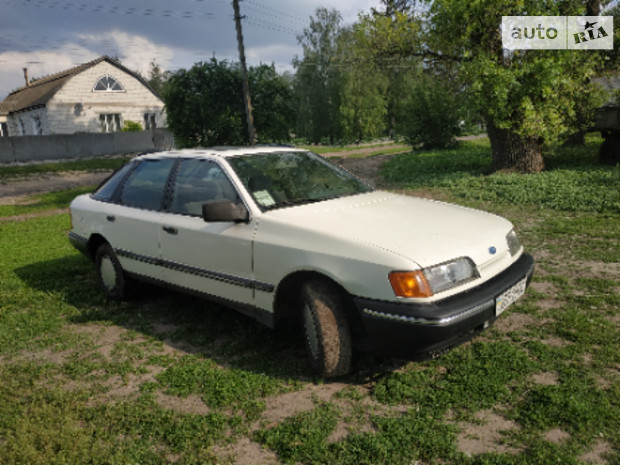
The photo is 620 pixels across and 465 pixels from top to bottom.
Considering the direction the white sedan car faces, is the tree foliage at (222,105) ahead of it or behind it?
behind

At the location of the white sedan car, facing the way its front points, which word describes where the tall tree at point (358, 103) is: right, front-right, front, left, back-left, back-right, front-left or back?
back-left

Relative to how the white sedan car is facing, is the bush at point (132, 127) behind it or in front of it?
behind

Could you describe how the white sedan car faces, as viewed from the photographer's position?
facing the viewer and to the right of the viewer

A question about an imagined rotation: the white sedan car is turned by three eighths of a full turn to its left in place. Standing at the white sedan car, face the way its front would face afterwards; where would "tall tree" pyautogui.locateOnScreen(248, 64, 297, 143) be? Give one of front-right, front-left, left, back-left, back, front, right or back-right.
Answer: front

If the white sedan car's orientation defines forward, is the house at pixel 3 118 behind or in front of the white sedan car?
behind
